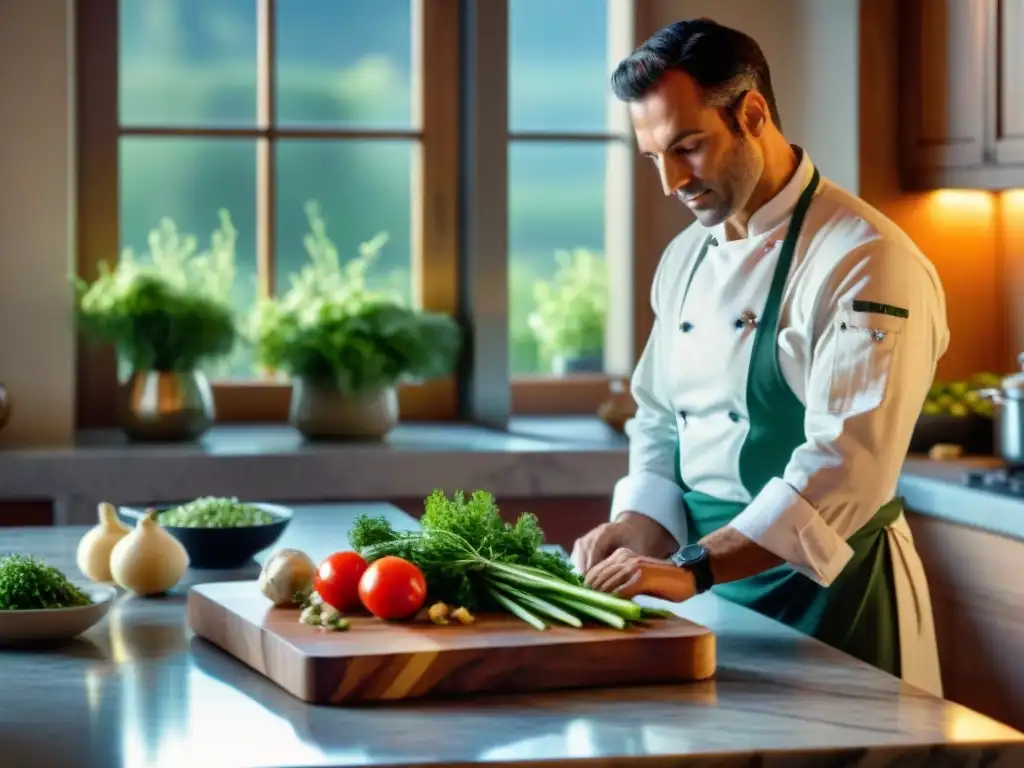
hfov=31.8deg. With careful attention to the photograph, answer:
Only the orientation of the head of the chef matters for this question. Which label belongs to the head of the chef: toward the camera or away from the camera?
toward the camera

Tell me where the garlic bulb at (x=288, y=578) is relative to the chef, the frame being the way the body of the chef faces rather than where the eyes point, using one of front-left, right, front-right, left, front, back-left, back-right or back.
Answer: front

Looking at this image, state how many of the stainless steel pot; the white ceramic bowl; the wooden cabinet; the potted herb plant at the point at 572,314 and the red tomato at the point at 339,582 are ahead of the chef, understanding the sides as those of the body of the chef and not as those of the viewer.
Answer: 2

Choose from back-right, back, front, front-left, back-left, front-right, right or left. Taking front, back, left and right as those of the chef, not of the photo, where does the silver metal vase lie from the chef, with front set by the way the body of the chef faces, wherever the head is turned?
right

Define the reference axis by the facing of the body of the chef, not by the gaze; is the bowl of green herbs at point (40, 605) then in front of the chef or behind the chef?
in front

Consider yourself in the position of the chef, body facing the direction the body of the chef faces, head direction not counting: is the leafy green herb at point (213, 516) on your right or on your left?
on your right

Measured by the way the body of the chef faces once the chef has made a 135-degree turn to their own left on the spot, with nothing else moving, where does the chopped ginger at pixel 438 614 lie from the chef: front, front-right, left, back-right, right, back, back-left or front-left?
back-right

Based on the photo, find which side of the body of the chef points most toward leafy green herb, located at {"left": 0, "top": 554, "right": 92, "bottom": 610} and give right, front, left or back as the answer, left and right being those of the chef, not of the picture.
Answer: front

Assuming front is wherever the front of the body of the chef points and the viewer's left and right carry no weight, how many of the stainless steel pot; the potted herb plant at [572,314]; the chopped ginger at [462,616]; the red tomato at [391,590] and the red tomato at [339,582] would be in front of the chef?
3

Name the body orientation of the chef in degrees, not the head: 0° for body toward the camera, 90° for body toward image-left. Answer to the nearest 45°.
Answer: approximately 45°

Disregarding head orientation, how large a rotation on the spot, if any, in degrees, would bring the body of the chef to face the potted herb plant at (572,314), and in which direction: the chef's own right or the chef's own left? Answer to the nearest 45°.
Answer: approximately 135° to the chef's own right

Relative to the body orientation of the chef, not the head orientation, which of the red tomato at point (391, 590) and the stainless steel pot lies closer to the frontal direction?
the red tomato

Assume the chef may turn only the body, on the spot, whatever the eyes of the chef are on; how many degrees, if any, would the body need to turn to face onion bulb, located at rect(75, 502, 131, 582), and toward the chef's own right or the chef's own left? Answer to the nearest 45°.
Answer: approximately 45° to the chef's own right

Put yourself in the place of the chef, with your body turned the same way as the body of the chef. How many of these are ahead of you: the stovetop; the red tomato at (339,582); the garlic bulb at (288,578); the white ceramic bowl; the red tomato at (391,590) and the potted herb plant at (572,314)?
4

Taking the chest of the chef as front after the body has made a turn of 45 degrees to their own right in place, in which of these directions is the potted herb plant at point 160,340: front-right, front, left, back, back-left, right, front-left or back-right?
front-right

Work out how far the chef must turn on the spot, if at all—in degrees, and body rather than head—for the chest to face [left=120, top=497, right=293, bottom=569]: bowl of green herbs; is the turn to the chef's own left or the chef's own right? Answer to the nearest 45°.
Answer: approximately 45° to the chef's own right

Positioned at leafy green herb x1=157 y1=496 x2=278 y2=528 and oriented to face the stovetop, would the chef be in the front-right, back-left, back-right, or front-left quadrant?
front-right

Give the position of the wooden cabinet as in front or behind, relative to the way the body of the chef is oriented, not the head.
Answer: behind
